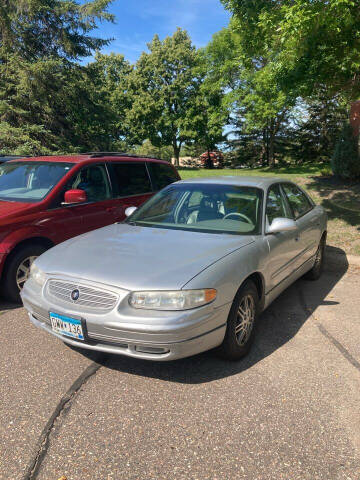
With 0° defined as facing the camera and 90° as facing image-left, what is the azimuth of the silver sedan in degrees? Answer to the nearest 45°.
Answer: approximately 45°

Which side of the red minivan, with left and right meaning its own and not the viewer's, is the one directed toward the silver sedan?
left

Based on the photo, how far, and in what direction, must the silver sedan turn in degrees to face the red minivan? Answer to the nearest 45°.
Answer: approximately 90° to its right
